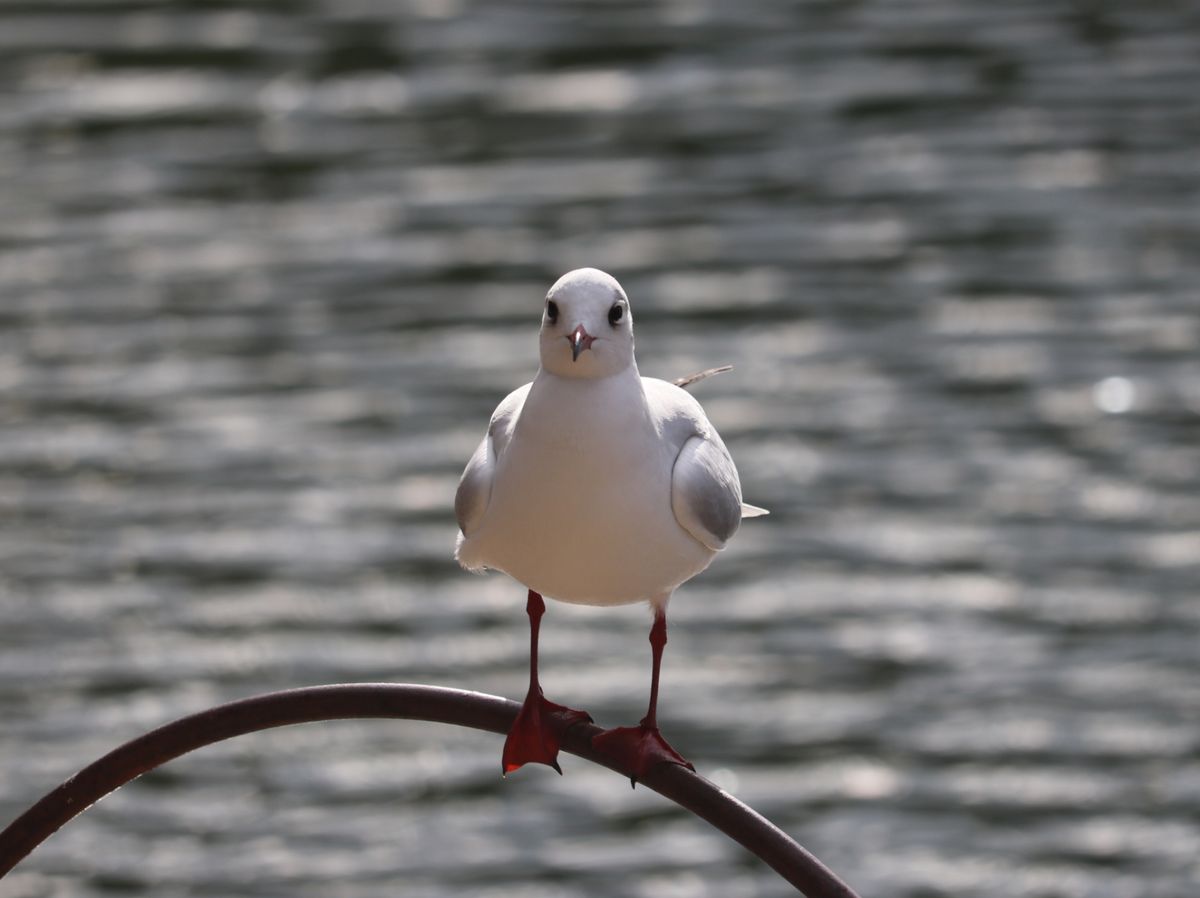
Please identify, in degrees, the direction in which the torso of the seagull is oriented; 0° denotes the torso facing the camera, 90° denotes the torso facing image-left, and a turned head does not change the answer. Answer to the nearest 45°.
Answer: approximately 0°
